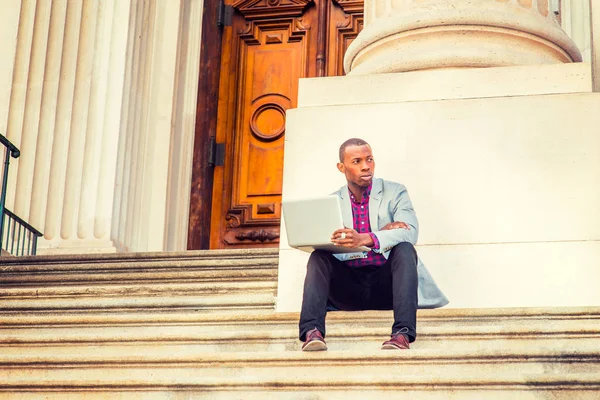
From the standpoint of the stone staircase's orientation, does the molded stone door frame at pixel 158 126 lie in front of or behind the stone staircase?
behind

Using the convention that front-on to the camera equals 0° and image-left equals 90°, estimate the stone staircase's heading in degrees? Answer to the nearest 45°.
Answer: approximately 0°

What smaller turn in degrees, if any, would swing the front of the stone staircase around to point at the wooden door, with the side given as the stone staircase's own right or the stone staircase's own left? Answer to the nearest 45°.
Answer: approximately 180°
